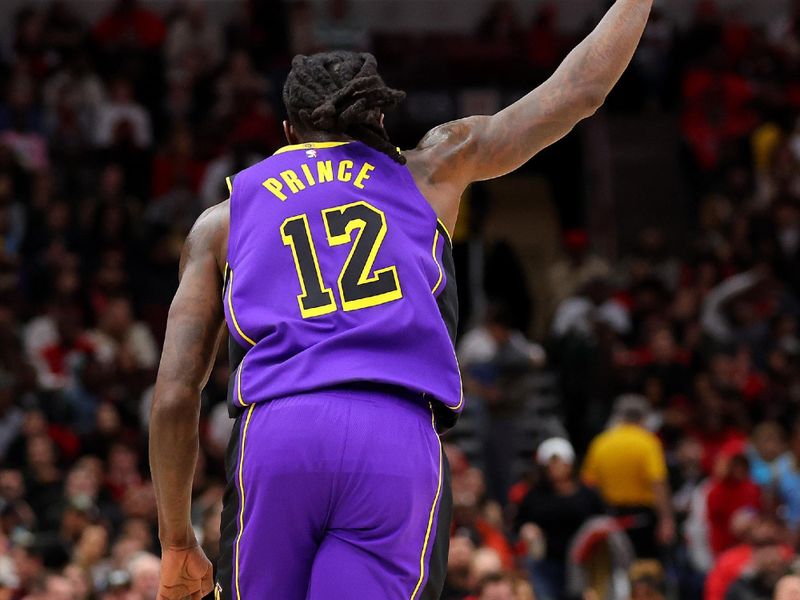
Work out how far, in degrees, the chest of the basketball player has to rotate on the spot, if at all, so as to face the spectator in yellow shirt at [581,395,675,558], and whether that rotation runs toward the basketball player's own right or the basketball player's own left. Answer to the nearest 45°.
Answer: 0° — they already face them

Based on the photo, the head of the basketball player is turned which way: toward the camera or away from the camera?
away from the camera

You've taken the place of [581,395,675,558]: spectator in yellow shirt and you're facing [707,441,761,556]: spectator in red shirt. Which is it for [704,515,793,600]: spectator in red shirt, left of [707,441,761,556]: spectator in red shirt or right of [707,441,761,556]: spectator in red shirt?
right

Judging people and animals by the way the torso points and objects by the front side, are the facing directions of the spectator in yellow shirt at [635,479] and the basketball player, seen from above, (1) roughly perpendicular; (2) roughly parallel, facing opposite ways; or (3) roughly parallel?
roughly parallel

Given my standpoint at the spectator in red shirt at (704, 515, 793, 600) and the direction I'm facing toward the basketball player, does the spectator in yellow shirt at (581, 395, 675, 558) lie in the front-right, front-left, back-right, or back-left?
back-right

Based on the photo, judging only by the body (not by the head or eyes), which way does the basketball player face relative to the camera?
away from the camera

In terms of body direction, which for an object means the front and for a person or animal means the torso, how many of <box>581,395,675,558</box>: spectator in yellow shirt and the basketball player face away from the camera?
2

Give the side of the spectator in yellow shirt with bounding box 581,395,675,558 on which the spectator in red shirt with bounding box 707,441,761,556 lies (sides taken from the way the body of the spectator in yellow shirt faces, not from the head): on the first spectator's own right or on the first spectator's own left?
on the first spectator's own right

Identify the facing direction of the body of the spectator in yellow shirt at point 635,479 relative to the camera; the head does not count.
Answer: away from the camera

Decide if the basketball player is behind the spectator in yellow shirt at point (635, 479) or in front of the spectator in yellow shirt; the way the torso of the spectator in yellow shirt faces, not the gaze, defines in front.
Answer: behind
